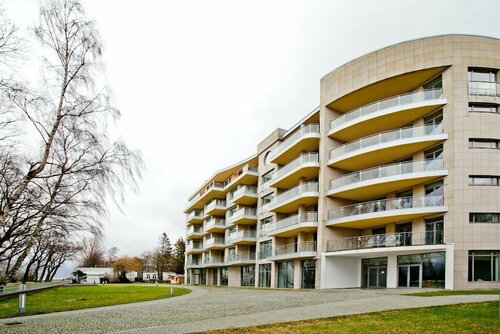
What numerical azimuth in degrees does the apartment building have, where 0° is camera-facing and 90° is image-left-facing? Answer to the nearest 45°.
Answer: approximately 45°
